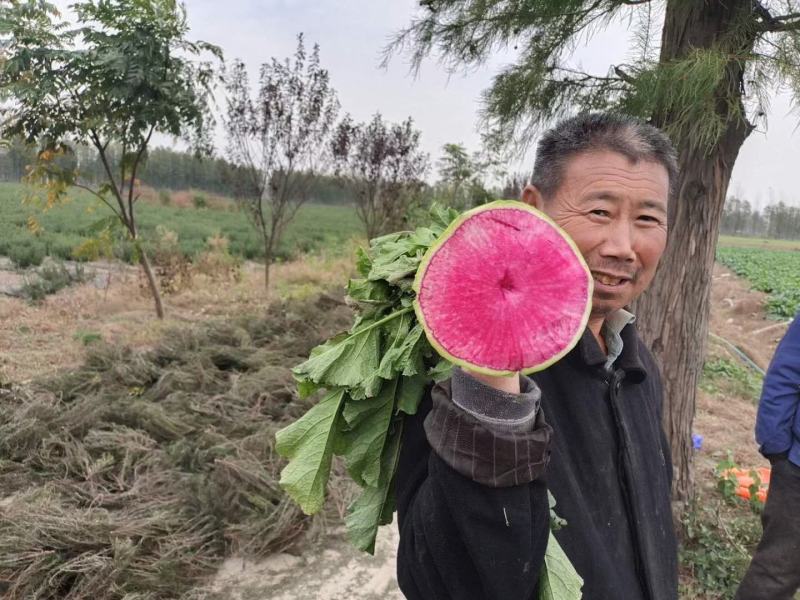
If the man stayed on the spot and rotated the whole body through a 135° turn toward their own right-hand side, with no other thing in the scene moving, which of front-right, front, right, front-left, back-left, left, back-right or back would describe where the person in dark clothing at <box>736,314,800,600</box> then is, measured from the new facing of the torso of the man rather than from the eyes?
back-right

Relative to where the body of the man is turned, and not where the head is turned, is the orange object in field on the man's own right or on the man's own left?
on the man's own left

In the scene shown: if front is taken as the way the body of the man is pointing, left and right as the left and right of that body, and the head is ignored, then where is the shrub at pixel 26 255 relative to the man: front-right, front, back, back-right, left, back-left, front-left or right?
back

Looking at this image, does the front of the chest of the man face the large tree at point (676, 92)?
no

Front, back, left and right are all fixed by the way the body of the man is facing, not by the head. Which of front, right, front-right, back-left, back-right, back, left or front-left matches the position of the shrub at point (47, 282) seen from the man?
back

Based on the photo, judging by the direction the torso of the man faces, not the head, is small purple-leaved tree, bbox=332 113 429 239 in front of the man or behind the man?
behind

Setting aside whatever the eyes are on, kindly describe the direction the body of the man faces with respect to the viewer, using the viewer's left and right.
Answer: facing the viewer and to the right of the viewer

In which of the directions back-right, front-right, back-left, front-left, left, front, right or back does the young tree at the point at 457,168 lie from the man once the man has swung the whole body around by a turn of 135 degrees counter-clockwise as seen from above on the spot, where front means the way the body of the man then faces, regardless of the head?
front

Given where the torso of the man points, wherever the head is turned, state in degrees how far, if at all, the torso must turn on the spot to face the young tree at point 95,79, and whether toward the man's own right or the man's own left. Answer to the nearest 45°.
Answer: approximately 180°

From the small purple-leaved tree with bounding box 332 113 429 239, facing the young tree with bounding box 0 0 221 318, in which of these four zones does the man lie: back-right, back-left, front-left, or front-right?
front-left

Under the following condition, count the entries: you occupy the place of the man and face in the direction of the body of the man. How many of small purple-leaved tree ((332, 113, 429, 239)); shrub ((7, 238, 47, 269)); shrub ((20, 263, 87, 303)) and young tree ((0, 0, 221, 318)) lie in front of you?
0
